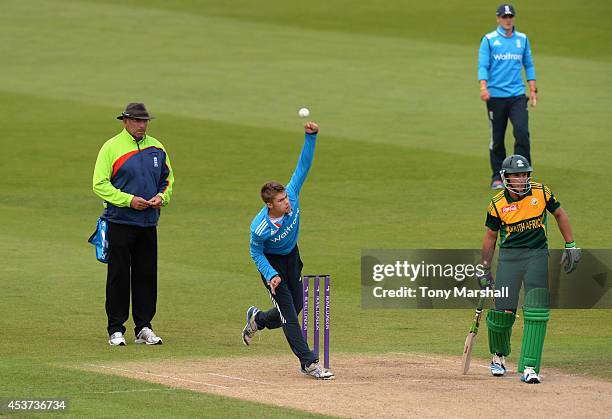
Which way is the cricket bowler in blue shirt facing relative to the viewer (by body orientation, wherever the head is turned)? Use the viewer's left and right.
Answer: facing the viewer and to the right of the viewer

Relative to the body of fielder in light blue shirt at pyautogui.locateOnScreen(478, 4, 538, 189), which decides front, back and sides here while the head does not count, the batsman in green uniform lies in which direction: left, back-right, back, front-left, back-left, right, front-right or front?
front

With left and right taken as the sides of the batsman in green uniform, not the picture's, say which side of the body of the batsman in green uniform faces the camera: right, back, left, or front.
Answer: front

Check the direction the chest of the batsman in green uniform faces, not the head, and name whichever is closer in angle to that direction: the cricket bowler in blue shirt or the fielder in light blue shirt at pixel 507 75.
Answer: the cricket bowler in blue shirt

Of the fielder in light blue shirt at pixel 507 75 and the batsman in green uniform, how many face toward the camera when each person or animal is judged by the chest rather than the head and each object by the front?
2

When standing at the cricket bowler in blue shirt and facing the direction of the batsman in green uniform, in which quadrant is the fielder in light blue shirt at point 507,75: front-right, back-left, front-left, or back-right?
front-left

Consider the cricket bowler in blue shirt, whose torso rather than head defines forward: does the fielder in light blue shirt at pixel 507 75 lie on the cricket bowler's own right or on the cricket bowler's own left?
on the cricket bowler's own left

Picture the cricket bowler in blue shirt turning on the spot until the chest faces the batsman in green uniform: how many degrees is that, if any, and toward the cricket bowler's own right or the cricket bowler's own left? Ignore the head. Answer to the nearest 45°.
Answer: approximately 45° to the cricket bowler's own left

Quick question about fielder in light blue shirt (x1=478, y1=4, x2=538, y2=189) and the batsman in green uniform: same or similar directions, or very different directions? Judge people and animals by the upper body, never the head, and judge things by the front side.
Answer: same or similar directions

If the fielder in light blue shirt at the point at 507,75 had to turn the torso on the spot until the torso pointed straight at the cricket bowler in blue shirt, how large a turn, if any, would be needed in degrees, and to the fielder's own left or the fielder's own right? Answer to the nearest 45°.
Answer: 0° — they already face them

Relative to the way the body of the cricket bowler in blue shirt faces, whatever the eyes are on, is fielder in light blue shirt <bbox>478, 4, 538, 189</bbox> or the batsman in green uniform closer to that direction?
the batsman in green uniform

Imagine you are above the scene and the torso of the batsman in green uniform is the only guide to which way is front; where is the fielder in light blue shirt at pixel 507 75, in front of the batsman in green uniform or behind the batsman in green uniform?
behind

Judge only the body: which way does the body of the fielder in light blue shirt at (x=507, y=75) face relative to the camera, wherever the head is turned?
toward the camera

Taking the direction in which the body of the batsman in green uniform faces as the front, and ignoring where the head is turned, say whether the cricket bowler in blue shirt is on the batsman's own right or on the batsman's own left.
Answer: on the batsman's own right
